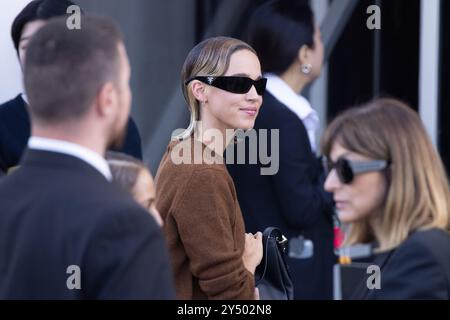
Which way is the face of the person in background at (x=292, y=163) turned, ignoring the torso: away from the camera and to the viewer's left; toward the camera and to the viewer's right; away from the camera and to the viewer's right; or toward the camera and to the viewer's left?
away from the camera and to the viewer's right

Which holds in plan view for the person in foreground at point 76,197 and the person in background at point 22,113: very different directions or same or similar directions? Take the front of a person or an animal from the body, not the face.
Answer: very different directions

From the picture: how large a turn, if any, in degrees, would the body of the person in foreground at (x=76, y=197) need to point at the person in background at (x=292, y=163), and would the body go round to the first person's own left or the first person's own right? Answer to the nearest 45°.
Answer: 0° — they already face them

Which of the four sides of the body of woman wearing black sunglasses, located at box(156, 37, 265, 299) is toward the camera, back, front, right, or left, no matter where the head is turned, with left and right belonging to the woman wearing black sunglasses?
right

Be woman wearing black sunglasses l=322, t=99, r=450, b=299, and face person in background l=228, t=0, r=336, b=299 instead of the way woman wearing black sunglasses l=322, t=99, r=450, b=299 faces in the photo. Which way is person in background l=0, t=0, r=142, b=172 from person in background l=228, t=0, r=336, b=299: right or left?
left

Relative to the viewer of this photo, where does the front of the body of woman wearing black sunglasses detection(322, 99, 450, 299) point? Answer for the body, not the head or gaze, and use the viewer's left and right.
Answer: facing to the left of the viewer

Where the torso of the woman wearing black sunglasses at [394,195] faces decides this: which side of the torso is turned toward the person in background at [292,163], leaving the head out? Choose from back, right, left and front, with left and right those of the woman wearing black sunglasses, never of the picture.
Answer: right
